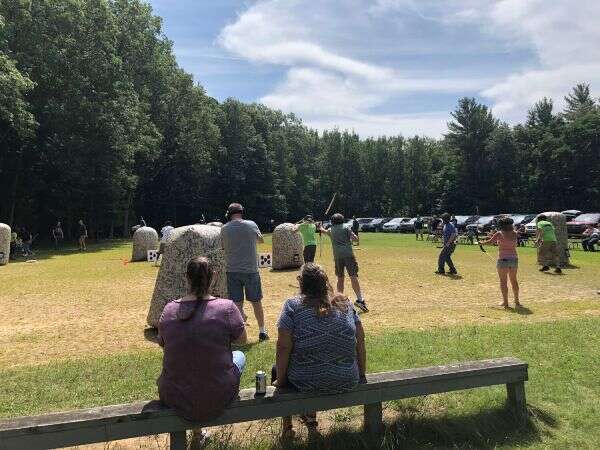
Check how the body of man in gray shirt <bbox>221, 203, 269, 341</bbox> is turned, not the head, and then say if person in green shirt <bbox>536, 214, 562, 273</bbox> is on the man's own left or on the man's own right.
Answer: on the man's own right

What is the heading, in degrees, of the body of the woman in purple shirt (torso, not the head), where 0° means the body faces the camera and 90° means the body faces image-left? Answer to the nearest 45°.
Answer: approximately 180°

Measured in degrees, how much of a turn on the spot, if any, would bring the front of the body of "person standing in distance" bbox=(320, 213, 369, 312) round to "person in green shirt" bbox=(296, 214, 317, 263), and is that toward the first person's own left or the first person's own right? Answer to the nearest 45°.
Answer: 0° — they already face them

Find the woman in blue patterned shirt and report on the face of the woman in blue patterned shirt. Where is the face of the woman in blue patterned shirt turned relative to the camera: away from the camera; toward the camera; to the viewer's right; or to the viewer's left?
away from the camera

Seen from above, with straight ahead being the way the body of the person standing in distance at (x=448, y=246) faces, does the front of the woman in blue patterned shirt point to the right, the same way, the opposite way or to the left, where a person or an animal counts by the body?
to the right

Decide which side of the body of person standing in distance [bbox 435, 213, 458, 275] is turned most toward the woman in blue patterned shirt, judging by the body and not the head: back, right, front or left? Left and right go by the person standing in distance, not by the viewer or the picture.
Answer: left

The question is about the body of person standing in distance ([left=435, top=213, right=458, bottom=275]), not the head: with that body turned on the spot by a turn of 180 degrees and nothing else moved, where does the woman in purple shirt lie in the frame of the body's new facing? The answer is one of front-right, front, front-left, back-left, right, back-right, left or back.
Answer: right

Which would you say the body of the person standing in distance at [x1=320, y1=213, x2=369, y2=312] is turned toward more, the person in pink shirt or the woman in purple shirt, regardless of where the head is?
the person in pink shirt

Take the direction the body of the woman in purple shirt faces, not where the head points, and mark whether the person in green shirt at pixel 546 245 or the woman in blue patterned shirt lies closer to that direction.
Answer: the person in green shirt

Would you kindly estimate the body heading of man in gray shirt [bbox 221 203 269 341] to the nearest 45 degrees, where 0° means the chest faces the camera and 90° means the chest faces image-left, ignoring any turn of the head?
approximately 180°

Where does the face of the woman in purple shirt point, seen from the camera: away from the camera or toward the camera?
away from the camera

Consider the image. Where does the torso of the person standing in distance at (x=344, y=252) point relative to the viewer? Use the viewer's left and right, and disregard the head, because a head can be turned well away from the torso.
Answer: facing away from the viewer

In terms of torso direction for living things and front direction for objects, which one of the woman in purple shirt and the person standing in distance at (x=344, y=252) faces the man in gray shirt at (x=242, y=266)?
the woman in purple shirt

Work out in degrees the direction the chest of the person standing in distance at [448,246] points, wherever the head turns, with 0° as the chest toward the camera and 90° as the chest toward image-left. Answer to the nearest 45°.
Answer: approximately 90°
